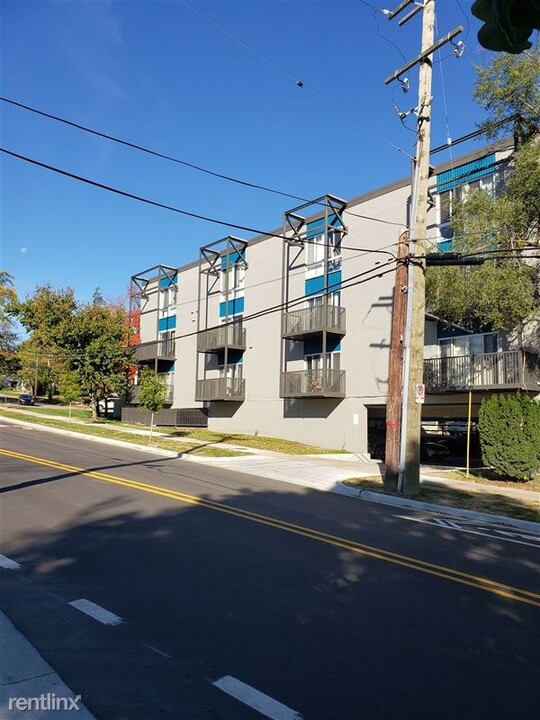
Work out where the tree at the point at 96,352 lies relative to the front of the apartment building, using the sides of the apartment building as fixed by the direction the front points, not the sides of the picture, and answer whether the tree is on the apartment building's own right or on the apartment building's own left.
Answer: on the apartment building's own right

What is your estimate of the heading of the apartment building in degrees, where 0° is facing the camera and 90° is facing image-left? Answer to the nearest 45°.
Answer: approximately 45°

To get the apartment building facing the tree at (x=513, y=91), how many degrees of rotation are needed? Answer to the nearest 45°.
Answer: approximately 90° to its left

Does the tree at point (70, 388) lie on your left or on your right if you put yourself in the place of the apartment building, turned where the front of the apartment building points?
on your right

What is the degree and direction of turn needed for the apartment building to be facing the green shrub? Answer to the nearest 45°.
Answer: approximately 90° to its left

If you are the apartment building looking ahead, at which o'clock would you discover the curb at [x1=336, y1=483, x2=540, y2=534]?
The curb is roughly at 10 o'clock from the apartment building.
